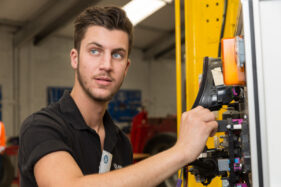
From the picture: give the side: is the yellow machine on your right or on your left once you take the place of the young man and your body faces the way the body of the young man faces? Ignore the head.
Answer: on your left

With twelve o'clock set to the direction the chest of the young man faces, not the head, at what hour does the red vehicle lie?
The red vehicle is roughly at 8 o'clock from the young man.

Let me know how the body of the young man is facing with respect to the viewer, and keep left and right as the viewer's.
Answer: facing the viewer and to the right of the viewer

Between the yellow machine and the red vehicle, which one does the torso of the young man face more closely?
the yellow machine

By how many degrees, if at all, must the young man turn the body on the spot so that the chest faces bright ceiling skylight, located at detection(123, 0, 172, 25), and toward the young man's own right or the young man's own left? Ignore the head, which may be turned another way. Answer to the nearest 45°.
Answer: approximately 135° to the young man's own left

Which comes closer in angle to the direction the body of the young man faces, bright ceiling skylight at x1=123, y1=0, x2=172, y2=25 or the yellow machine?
the yellow machine
